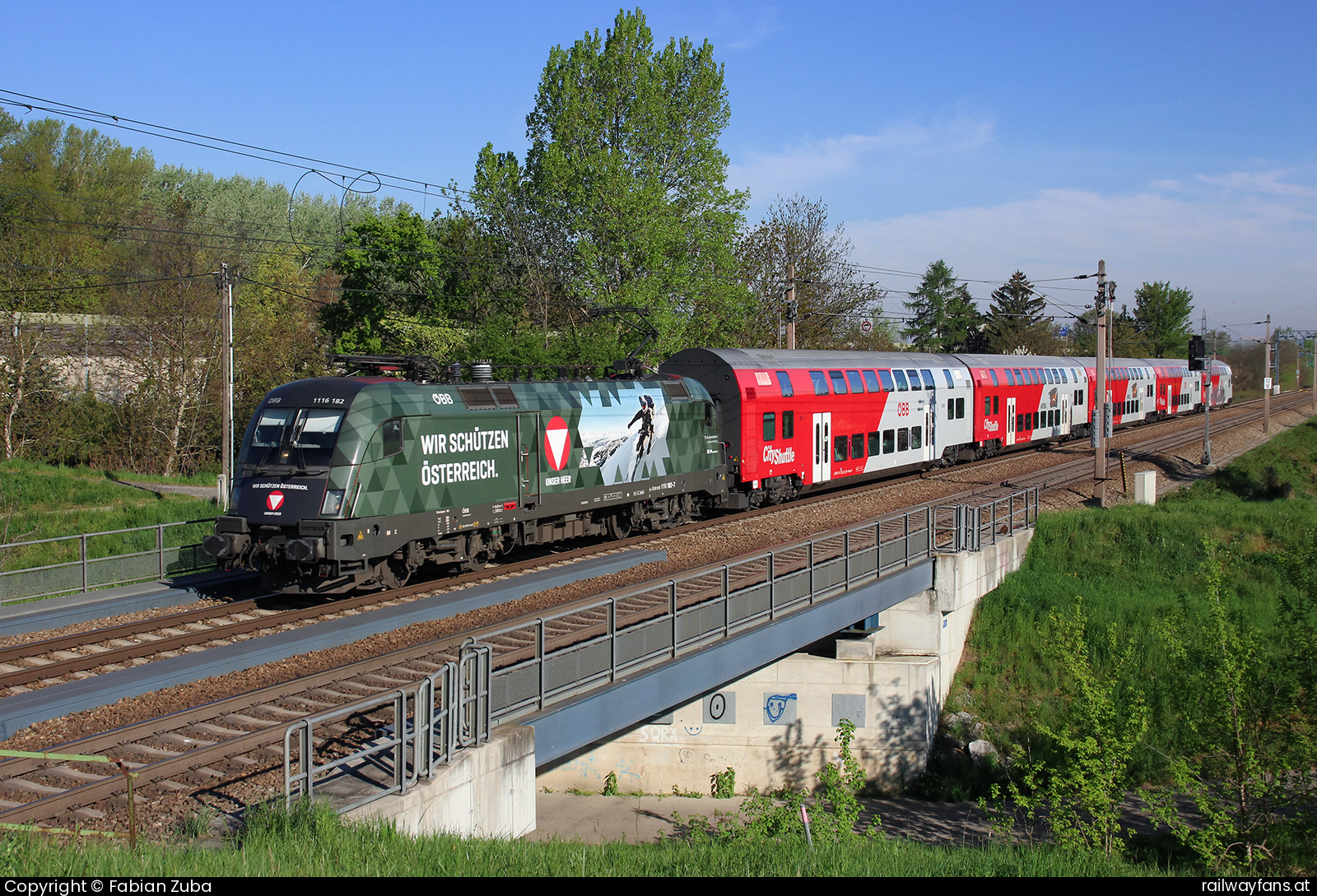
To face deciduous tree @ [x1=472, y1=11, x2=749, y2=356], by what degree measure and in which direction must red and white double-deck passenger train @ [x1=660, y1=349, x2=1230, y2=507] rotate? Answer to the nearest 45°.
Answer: approximately 90° to its right

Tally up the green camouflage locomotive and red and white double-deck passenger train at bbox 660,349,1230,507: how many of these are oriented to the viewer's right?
0

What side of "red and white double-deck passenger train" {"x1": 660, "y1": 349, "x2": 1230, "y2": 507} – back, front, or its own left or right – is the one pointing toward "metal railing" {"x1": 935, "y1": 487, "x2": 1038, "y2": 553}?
left

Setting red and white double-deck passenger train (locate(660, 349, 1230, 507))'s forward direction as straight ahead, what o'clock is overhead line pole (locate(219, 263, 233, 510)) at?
The overhead line pole is roughly at 1 o'clock from the red and white double-deck passenger train.

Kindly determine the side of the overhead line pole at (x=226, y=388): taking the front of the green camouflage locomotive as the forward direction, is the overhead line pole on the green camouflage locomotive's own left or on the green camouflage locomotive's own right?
on the green camouflage locomotive's own right

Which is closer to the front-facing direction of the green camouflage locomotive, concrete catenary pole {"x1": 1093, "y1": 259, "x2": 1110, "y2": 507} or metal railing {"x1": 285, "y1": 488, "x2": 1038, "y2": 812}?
the metal railing

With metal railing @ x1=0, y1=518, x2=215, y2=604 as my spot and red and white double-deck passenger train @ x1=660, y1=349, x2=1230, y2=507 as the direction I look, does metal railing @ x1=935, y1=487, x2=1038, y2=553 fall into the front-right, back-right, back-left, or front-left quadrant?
front-right

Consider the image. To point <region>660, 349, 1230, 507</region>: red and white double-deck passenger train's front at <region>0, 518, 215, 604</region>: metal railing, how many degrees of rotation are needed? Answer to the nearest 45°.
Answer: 0° — it already faces it

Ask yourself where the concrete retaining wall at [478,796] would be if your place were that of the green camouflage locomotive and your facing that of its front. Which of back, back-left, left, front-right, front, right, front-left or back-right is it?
front-left

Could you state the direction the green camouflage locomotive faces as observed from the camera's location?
facing the viewer and to the left of the viewer

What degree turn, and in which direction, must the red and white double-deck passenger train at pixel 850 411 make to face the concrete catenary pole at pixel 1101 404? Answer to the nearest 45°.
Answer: approximately 180°

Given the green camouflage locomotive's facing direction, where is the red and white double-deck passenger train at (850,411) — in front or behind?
behind

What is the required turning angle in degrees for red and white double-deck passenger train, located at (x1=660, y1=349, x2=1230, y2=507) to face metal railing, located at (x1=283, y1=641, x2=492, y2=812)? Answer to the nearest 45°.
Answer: approximately 45° to its left
